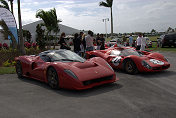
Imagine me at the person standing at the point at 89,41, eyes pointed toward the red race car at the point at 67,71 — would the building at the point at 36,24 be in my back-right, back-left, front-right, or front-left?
back-right

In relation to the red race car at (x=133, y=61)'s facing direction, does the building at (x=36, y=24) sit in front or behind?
behind

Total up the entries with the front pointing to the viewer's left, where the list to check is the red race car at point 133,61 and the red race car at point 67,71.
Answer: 0

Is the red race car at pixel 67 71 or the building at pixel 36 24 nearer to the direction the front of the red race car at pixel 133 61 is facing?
the red race car

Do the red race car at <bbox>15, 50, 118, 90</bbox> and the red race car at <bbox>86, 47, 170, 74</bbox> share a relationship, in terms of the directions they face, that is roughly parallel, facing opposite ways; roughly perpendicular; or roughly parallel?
roughly parallel

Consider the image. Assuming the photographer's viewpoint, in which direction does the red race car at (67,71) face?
facing the viewer and to the right of the viewer

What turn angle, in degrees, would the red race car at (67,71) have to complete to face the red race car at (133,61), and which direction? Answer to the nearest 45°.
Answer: approximately 90° to its left

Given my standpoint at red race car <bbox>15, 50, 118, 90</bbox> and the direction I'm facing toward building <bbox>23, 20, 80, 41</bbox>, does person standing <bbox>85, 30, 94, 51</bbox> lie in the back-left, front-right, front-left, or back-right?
front-right

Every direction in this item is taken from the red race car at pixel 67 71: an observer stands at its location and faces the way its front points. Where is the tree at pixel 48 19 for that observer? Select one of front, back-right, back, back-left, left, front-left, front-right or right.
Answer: back-left

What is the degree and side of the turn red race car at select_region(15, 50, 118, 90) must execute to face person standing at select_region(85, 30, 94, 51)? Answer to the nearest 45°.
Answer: approximately 135° to its left

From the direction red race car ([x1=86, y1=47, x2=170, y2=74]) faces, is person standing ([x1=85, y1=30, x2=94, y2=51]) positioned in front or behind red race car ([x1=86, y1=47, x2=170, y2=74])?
behind
